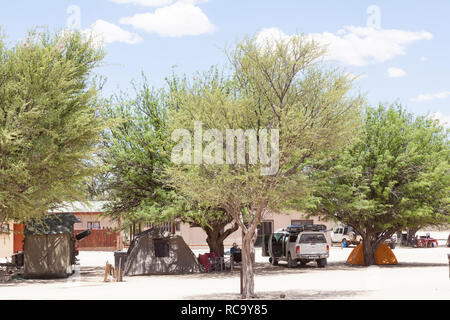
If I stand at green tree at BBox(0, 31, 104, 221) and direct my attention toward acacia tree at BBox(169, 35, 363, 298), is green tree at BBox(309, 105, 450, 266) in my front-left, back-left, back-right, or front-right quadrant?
front-left

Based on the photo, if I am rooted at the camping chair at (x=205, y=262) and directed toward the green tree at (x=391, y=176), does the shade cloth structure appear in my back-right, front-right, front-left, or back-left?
back-right

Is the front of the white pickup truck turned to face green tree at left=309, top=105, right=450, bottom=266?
no

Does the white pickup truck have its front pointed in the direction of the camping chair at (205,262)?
no
